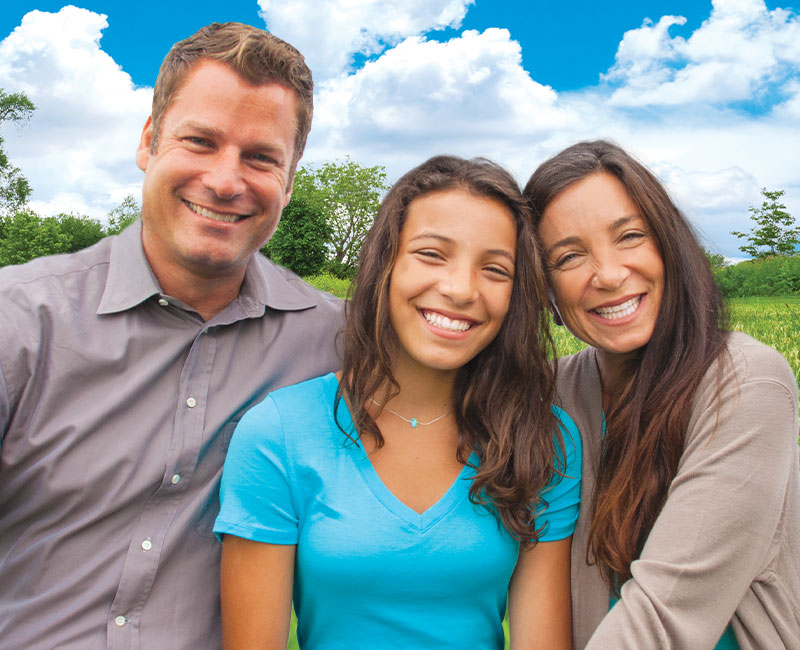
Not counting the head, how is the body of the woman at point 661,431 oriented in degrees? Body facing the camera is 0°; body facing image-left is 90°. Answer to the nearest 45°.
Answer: approximately 45°

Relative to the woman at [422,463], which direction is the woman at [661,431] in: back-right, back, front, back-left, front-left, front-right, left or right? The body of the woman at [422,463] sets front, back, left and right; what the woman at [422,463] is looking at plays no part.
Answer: left

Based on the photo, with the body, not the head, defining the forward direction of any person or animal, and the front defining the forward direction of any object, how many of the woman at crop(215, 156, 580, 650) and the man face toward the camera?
2

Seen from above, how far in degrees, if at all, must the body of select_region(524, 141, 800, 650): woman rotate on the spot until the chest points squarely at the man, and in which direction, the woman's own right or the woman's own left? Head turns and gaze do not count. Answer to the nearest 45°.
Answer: approximately 45° to the woman's own right

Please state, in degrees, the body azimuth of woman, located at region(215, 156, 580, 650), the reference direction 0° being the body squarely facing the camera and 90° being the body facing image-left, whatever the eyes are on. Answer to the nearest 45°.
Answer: approximately 0°

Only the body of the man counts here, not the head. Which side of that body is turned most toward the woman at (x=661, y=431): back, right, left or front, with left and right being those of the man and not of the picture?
left

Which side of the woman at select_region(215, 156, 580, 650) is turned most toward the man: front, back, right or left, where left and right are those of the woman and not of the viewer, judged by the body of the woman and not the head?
right

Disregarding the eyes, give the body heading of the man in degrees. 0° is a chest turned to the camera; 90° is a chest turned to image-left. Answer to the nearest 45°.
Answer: approximately 0°
